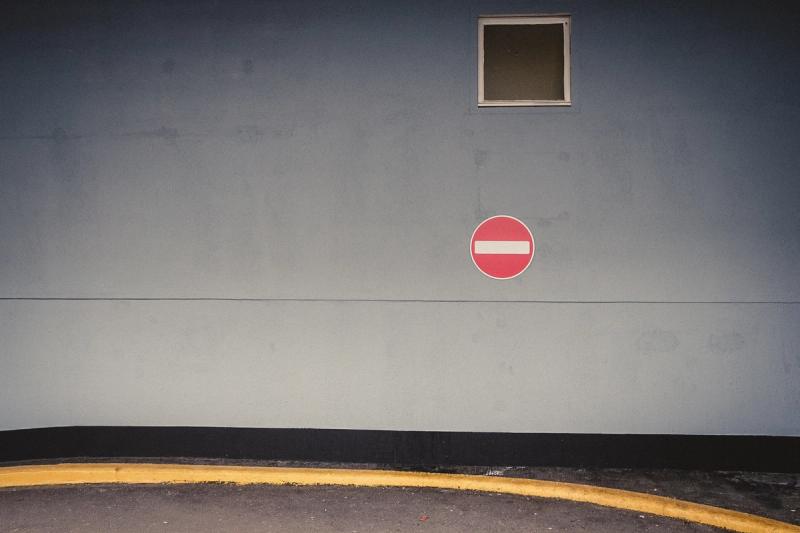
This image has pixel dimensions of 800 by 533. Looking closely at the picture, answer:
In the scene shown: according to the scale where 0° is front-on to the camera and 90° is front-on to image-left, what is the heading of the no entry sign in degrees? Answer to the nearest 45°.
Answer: approximately 0°
